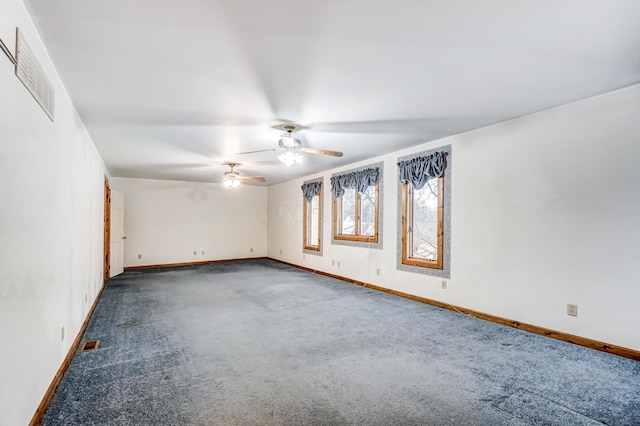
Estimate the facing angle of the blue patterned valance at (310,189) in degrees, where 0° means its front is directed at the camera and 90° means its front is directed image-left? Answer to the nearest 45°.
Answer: approximately 45°

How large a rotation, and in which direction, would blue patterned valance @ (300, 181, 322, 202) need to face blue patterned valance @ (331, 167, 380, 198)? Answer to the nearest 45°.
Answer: approximately 90° to its left

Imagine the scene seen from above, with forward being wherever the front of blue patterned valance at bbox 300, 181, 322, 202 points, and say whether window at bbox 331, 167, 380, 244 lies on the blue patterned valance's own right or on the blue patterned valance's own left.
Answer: on the blue patterned valance's own left

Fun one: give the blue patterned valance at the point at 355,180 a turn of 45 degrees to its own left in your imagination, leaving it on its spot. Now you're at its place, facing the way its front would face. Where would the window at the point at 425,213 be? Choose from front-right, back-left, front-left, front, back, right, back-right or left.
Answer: front-left

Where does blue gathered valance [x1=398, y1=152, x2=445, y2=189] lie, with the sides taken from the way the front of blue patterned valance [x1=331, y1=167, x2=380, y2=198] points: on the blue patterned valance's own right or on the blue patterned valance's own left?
on the blue patterned valance's own left

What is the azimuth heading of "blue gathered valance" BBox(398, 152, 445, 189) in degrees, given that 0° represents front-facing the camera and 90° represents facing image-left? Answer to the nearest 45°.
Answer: approximately 45°

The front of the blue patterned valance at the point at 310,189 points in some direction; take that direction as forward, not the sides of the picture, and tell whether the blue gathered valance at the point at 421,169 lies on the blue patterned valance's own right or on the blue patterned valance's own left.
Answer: on the blue patterned valance's own left

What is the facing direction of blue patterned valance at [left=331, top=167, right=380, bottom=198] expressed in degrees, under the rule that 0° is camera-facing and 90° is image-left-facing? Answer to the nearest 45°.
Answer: approximately 45°

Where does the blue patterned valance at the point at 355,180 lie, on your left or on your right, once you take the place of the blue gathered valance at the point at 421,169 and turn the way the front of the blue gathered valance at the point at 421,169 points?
on your right
